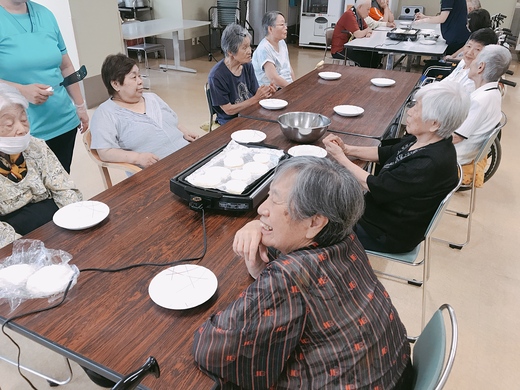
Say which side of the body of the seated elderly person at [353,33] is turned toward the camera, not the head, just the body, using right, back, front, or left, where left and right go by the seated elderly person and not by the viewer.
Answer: right

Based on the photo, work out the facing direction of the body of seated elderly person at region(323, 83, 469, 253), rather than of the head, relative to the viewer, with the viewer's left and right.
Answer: facing to the left of the viewer

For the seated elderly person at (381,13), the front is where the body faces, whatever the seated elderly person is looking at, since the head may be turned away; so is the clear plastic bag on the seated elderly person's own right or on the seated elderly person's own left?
on the seated elderly person's own right

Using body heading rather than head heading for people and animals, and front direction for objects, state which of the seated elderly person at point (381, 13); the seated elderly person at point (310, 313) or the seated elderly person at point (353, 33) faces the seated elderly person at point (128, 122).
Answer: the seated elderly person at point (310, 313)

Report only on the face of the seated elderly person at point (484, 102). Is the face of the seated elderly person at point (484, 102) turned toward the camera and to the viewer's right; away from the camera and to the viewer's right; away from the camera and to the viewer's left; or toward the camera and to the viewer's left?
away from the camera and to the viewer's left

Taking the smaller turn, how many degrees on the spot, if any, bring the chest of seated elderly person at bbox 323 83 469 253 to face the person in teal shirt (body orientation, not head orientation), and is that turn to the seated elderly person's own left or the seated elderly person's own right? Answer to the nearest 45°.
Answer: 0° — they already face them

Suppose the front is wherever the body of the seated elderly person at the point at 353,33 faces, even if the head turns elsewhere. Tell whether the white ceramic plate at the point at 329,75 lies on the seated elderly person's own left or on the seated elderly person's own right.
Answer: on the seated elderly person's own right

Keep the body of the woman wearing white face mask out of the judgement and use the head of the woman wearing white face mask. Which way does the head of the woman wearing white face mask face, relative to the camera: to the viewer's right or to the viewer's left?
to the viewer's right

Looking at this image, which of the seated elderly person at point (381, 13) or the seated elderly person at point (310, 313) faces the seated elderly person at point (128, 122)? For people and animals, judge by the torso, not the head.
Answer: the seated elderly person at point (310, 313)

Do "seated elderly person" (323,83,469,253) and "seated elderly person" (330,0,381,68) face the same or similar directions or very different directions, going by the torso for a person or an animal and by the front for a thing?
very different directions

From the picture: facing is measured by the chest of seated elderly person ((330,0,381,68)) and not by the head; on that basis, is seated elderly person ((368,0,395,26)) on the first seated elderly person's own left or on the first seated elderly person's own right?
on the first seated elderly person's own left

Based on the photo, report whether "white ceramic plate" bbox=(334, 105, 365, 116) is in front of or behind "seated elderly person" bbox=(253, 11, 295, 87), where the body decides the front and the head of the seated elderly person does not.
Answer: in front
